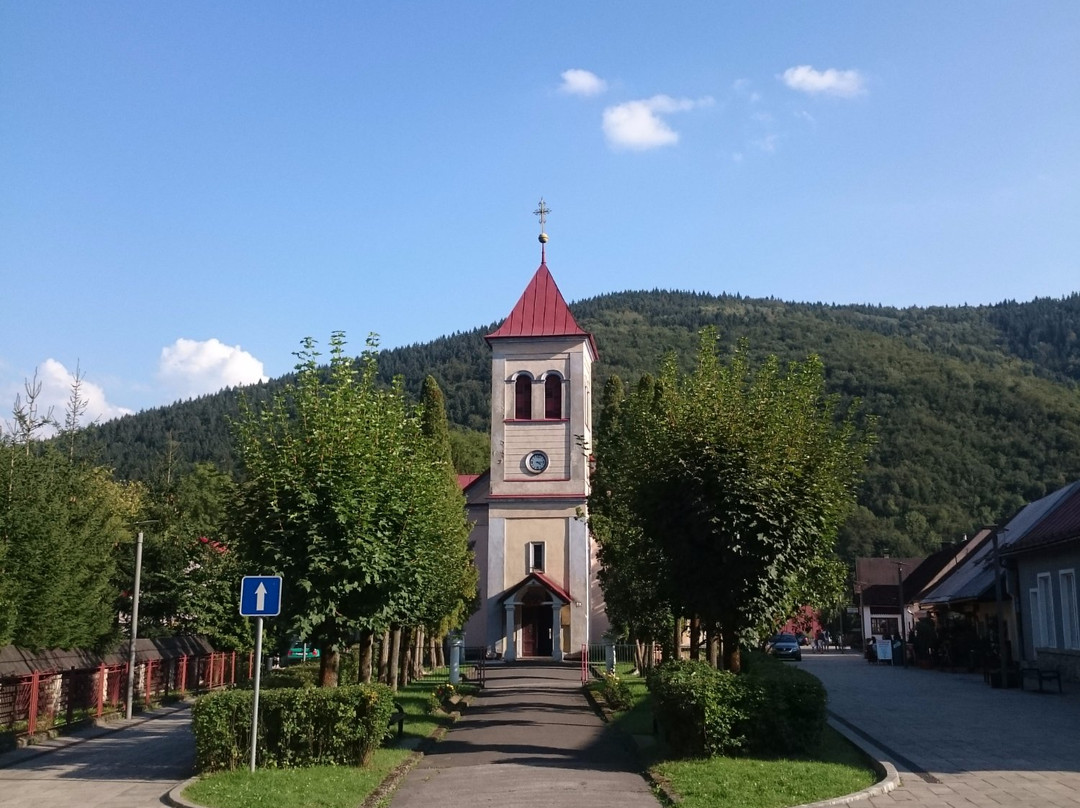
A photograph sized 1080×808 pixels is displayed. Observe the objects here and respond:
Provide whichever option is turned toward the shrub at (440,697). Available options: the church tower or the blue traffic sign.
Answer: the church tower

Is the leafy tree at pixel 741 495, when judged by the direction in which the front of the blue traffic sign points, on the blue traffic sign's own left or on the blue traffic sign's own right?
on the blue traffic sign's own left

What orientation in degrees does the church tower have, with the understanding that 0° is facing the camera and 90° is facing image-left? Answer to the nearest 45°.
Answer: approximately 0°

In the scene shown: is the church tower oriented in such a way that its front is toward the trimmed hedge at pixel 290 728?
yes

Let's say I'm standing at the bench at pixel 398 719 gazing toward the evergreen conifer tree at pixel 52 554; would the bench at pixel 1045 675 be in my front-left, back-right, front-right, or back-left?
back-right

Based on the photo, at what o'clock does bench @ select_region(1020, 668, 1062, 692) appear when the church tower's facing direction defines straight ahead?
The bench is roughly at 11 o'clock from the church tower.

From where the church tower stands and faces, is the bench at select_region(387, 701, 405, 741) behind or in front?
in front

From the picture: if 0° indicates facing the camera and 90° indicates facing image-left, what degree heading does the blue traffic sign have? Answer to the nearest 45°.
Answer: approximately 0°

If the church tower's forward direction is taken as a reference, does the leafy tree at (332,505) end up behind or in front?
in front

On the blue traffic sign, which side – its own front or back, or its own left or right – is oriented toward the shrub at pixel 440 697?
back

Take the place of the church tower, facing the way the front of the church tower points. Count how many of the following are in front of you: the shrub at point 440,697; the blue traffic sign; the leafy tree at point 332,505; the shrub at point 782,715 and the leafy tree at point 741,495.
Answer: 5

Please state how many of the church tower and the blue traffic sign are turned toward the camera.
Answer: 2

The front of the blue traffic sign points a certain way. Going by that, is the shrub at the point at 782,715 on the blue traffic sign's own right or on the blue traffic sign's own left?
on the blue traffic sign's own left
